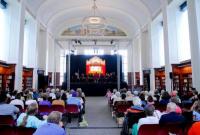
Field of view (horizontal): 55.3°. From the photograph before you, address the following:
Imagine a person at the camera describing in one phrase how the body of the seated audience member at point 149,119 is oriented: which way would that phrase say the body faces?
away from the camera

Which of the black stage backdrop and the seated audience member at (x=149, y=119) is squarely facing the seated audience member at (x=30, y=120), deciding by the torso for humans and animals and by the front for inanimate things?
the black stage backdrop

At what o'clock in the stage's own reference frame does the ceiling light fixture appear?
The ceiling light fixture is roughly at 12 o'clock from the stage.

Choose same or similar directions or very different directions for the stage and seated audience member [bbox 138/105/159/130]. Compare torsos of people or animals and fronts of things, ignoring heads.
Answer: very different directions

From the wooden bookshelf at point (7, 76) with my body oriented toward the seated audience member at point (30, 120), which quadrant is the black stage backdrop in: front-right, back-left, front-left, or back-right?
back-left

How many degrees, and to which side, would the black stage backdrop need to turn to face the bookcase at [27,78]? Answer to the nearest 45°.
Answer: approximately 45° to its right

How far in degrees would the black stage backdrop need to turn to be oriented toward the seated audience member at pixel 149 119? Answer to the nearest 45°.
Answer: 0° — it already faces them

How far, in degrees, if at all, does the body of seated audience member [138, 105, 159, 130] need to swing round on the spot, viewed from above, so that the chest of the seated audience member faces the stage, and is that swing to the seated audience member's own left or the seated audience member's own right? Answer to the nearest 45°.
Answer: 0° — they already face it

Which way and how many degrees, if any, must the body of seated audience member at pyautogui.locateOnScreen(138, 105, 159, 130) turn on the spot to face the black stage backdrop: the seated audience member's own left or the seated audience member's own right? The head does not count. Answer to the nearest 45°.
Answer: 0° — they already face it

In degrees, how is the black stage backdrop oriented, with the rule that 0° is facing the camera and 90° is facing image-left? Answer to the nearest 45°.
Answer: approximately 0°

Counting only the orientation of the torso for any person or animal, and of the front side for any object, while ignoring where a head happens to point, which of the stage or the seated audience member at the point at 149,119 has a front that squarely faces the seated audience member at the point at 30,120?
the stage
